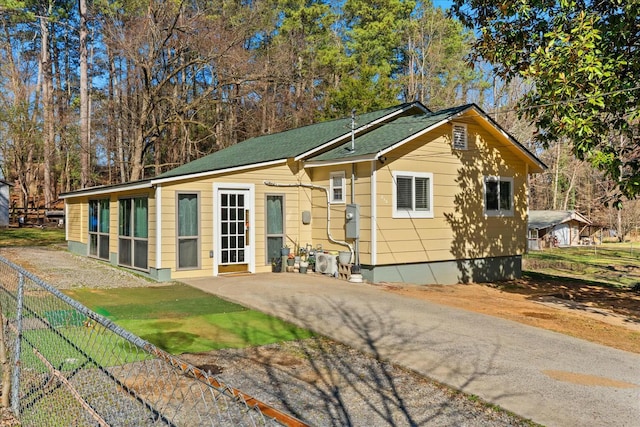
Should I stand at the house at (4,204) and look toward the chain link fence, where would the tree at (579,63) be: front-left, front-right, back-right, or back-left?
front-left

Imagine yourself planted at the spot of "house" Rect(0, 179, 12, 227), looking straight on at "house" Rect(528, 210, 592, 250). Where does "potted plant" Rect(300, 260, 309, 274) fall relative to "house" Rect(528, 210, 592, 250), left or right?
right

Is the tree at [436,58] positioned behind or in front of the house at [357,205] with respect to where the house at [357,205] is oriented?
behind

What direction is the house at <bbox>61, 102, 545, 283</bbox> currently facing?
toward the camera

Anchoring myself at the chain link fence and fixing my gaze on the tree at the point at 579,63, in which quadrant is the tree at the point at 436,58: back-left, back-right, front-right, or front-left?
front-left

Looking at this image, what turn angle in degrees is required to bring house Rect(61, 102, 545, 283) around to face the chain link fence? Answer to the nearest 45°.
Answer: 0° — it already faces it

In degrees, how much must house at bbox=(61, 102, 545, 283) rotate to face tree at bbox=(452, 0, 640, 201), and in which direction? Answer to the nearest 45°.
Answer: approximately 45° to its left

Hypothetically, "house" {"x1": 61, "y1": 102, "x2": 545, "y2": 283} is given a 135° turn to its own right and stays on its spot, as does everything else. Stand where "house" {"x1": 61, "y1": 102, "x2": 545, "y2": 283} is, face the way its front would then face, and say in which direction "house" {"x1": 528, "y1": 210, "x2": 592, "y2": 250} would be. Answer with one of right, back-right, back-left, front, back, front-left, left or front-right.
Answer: right

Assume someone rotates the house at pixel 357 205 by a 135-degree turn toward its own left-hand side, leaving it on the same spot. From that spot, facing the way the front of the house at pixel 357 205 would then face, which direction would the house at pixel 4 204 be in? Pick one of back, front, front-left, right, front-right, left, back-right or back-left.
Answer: left

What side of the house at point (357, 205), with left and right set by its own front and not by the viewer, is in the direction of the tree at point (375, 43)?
back
